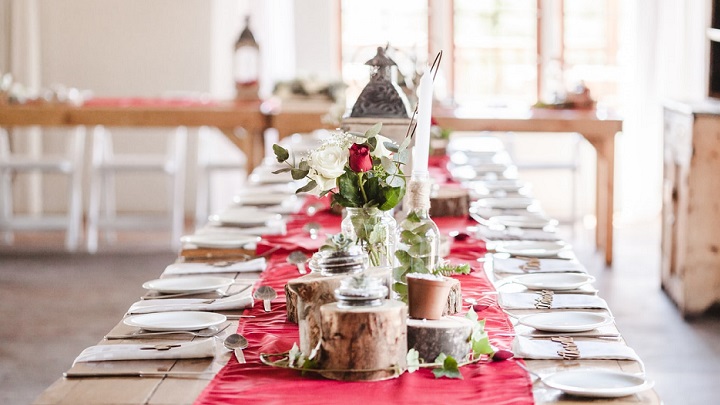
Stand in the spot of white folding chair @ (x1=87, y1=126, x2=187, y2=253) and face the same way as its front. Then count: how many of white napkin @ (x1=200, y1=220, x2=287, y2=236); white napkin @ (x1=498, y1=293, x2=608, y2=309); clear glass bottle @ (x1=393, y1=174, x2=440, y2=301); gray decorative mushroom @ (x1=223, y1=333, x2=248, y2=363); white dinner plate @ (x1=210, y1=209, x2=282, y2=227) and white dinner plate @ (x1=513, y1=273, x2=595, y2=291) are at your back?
6

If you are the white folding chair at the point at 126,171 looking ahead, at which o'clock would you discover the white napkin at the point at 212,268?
The white napkin is roughly at 6 o'clock from the white folding chair.

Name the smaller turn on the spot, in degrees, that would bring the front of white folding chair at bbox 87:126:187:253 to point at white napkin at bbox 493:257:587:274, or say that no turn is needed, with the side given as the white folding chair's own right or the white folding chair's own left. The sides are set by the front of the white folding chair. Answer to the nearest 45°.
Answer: approximately 180°

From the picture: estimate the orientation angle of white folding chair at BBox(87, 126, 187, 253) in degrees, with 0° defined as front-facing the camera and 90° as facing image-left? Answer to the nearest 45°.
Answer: approximately 180°

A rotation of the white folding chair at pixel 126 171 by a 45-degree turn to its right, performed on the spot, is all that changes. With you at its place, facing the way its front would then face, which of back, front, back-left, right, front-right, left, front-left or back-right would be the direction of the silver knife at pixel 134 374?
back-right

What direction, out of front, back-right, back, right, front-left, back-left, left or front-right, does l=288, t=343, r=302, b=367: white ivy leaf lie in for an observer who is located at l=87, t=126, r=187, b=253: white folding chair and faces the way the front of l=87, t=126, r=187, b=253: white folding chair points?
back

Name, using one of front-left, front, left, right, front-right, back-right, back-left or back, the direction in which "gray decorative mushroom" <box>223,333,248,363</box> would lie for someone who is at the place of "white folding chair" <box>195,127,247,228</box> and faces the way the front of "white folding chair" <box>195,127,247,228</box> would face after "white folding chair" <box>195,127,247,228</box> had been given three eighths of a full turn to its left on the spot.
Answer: front-left

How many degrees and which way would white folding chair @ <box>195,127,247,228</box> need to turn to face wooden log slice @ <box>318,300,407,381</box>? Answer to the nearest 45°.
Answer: approximately 180°

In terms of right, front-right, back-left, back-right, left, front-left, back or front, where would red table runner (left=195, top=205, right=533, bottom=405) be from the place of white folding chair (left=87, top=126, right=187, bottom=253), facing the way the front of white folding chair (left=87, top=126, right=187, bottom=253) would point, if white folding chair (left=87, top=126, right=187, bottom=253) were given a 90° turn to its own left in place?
left

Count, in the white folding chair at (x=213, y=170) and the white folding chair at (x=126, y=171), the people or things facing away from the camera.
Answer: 2

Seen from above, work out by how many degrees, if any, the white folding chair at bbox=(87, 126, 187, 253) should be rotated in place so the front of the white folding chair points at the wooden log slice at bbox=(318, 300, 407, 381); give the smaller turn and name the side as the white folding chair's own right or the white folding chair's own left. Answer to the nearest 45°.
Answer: approximately 180°

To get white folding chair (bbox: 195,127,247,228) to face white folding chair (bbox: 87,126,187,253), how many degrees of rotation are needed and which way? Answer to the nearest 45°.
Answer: approximately 135° to its left

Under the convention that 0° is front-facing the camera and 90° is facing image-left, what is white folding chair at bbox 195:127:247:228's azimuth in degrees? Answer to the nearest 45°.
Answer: approximately 180°
